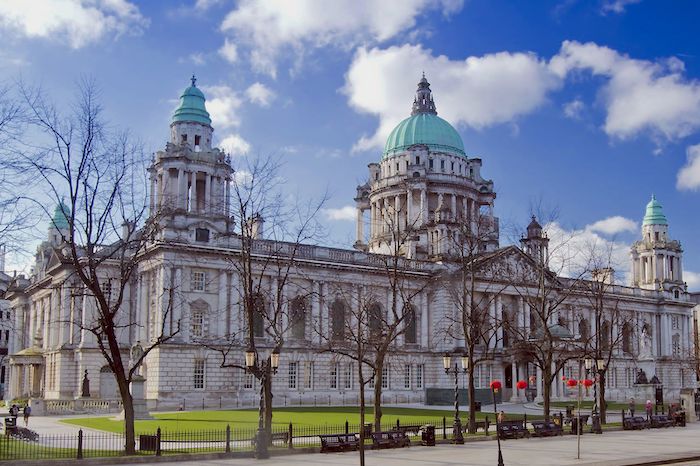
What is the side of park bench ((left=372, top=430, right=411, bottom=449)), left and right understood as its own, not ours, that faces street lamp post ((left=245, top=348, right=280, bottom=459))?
right

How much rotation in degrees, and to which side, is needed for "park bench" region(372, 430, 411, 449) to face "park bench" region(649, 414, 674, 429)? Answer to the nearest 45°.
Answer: approximately 90° to its left

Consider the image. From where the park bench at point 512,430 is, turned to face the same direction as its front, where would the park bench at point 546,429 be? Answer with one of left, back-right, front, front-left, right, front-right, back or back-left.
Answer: left

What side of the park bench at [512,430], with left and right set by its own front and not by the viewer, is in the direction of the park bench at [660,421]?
left

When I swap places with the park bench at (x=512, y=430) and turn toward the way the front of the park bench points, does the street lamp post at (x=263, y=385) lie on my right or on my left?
on my right

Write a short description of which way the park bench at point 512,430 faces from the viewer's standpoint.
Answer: facing the viewer and to the right of the viewer

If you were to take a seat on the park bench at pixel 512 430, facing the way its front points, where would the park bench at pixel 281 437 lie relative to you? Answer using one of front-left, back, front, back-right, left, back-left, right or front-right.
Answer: right

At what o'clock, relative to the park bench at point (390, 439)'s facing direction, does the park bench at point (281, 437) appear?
the park bench at point (281, 437) is roughly at 4 o'clock from the park bench at point (390, 439).

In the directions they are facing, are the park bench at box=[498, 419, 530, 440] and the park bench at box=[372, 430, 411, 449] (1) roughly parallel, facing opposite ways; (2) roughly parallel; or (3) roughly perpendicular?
roughly parallel

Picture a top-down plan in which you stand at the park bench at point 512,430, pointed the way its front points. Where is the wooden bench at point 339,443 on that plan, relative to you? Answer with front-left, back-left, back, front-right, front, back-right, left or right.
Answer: right

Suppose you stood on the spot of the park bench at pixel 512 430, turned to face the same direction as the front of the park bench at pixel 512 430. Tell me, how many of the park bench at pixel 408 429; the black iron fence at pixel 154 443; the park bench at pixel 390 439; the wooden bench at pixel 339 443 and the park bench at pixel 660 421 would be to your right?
4

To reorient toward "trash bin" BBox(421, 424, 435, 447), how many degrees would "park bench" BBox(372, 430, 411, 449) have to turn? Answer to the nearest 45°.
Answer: approximately 90° to its left

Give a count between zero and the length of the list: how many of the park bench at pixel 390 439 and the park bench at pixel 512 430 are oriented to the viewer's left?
0

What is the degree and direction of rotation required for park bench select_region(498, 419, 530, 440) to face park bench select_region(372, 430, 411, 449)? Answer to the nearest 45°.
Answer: approximately 90° to its right

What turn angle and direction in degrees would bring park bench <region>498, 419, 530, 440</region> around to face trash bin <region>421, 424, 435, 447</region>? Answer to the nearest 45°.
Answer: approximately 90° to its right

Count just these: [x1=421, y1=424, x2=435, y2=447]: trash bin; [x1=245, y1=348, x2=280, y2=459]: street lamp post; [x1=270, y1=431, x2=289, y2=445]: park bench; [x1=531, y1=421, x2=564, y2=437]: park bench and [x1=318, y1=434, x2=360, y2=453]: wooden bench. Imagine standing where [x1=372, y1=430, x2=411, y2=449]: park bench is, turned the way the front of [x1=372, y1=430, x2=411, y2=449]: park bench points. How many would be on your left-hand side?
2
